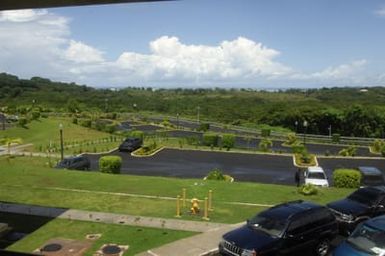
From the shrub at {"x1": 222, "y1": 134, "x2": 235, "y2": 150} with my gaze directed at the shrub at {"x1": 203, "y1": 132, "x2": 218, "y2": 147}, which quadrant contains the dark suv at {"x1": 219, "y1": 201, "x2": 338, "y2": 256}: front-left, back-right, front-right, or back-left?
back-left

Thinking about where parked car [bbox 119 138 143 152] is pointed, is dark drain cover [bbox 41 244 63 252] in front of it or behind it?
in front

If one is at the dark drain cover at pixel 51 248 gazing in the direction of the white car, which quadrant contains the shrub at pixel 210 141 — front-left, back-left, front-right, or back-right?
front-left

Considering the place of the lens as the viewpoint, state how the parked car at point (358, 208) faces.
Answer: facing the viewer and to the left of the viewer

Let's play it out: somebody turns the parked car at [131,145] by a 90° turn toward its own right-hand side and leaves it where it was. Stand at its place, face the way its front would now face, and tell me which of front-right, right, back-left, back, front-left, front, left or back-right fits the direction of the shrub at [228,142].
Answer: back-right

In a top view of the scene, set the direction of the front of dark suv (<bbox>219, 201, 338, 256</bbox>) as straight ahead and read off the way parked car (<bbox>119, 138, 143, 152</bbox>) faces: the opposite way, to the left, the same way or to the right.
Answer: the same way

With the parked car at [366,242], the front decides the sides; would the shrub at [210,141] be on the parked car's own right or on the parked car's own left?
on the parked car's own right

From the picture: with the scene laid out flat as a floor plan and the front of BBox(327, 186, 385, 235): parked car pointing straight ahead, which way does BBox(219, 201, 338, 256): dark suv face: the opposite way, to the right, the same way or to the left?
the same way

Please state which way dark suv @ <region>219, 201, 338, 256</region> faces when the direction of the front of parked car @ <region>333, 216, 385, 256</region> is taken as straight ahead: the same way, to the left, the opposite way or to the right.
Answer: the same way

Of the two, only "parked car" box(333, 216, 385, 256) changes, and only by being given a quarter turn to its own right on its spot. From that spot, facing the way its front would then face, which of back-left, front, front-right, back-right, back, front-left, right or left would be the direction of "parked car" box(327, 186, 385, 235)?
front-right

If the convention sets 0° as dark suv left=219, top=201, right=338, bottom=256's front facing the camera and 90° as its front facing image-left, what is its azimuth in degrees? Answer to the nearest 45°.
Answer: approximately 45°

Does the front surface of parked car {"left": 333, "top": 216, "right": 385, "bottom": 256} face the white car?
no

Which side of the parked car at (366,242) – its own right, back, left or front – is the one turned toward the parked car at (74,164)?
right

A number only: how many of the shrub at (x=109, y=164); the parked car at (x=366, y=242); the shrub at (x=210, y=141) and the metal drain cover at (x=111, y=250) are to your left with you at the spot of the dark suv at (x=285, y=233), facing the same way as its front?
1

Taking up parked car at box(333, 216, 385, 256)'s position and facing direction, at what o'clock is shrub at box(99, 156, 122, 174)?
The shrub is roughly at 3 o'clock from the parked car.

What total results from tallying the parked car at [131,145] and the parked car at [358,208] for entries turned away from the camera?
0

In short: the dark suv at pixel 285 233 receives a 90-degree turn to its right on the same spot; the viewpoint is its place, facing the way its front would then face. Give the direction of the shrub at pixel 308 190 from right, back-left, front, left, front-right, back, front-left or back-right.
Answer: front-right

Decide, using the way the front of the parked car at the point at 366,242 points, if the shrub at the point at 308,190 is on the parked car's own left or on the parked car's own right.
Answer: on the parked car's own right

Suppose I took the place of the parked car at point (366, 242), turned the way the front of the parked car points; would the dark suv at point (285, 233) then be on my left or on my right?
on my right
